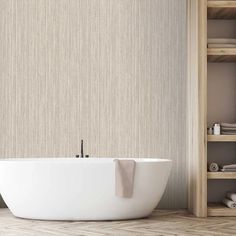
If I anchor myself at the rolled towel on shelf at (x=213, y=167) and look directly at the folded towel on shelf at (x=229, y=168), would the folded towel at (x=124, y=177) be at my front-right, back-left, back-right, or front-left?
back-right

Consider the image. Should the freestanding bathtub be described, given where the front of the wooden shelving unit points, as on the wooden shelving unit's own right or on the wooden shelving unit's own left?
on the wooden shelving unit's own right

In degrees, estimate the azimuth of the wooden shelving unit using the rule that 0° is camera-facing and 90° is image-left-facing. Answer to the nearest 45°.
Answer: approximately 0°
